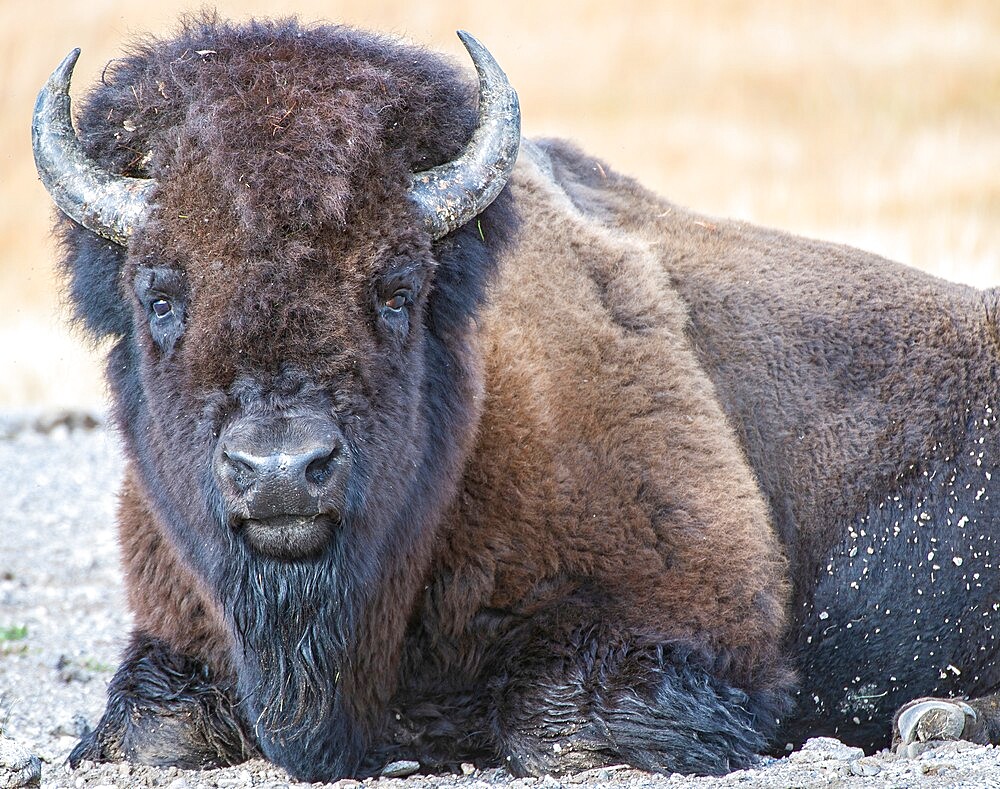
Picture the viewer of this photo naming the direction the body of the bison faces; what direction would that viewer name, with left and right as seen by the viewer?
facing the viewer and to the left of the viewer

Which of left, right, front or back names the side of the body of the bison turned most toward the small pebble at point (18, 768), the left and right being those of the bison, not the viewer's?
front

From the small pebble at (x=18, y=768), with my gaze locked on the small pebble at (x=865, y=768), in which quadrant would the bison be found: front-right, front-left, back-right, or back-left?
front-left
